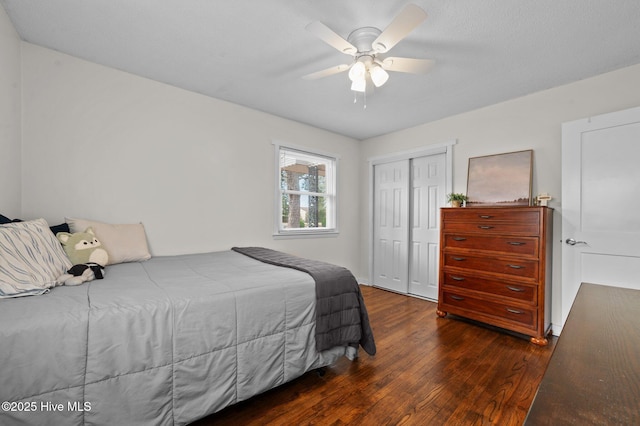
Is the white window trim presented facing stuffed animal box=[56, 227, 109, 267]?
no

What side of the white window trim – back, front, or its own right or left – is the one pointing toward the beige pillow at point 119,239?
right

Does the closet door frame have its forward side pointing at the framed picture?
no

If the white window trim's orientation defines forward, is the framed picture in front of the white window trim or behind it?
in front

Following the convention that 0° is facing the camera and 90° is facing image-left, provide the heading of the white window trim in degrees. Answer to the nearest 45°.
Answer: approximately 315°

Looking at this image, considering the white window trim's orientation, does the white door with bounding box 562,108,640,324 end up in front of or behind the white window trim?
in front

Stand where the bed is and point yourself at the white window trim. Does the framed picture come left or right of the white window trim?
right

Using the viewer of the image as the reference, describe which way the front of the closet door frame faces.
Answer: facing the viewer and to the left of the viewer

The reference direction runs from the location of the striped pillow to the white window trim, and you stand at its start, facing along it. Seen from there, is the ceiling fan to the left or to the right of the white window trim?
right

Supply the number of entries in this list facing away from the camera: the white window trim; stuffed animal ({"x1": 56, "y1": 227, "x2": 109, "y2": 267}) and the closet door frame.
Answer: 0

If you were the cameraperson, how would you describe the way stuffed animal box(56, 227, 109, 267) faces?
facing the viewer and to the right of the viewer

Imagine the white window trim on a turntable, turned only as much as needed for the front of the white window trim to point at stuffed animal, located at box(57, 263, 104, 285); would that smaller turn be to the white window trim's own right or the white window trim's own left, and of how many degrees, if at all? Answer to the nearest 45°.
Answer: approximately 90° to the white window trim's own right

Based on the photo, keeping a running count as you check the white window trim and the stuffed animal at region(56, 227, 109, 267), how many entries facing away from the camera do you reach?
0

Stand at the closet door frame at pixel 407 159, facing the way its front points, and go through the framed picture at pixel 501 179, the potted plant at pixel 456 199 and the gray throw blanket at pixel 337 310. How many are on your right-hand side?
0
